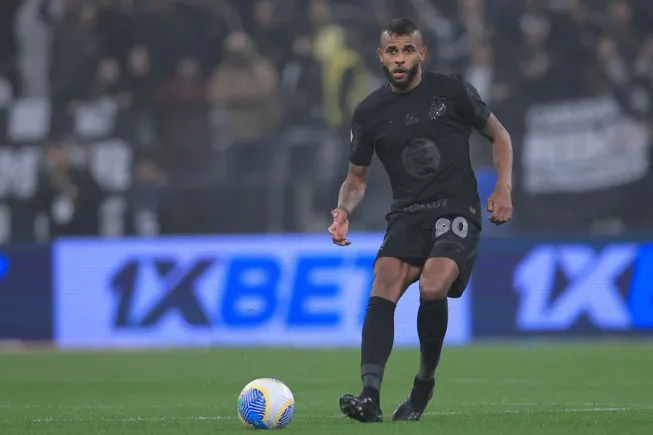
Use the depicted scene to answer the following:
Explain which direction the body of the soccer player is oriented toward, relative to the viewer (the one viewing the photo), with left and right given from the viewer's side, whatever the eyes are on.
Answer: facing the viewer

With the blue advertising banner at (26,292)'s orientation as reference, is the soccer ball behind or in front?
in front

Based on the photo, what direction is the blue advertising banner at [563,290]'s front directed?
toward the camera

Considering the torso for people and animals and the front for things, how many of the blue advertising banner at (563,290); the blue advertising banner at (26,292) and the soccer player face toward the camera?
3

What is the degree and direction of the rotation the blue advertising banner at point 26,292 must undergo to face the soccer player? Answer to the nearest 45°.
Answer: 0° — it already faces them

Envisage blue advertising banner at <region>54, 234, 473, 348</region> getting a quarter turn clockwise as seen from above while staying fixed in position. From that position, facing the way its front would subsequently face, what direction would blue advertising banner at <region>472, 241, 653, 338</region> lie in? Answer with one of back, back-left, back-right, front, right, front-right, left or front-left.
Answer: back

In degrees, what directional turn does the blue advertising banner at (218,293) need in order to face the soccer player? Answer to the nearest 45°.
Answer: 0° — it already faces them

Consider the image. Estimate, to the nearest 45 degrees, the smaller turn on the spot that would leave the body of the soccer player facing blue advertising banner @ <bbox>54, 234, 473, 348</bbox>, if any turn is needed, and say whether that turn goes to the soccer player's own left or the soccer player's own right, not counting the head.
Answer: approximately 180°

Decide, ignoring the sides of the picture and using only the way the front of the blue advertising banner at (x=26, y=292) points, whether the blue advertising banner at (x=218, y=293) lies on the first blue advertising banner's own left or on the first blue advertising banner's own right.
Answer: on the first blue advertising banner's own left

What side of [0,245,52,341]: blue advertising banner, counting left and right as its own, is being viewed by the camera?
front
